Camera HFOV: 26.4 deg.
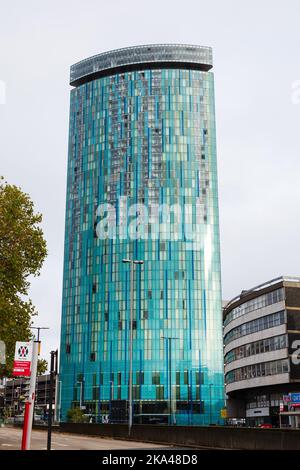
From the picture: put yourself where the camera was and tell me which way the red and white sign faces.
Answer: facing the viewer

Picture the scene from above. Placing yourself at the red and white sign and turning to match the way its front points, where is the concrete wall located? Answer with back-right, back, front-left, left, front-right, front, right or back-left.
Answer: back-left

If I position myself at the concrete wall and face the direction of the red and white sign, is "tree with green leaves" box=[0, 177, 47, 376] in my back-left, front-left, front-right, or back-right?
front-right

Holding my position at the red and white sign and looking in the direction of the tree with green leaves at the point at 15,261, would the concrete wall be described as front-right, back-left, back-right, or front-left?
front-right

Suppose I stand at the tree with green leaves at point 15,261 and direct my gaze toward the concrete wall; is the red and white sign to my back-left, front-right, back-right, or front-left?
front-right

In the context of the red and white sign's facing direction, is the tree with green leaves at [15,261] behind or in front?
behind
